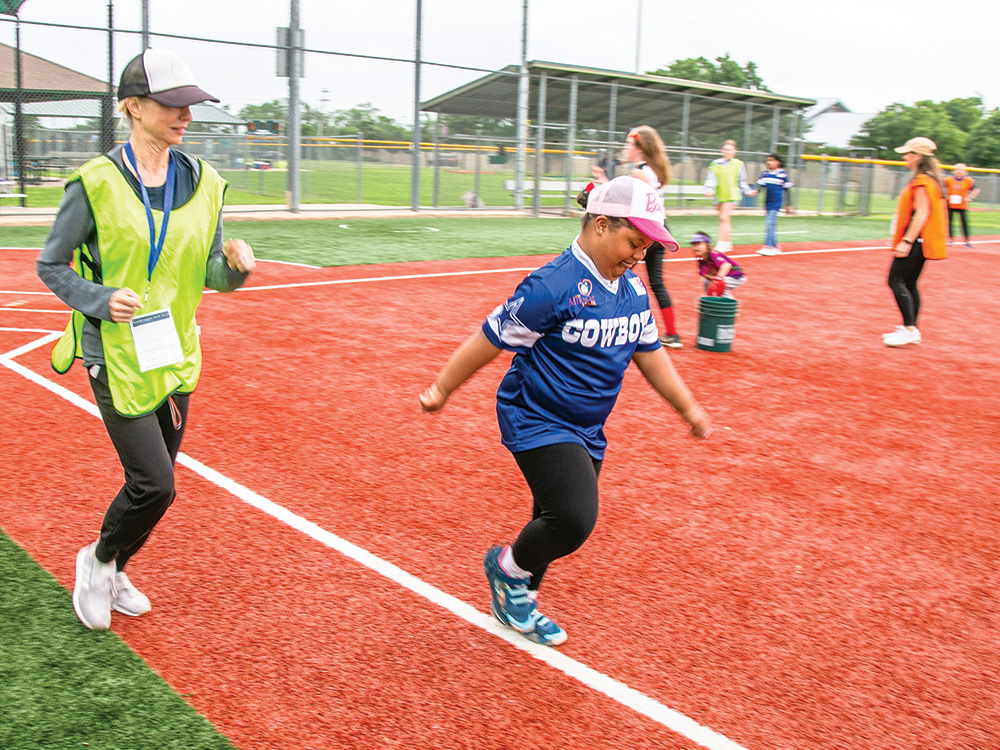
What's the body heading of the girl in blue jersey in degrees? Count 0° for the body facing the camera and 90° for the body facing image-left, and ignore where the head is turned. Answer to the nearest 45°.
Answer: approximately 315°

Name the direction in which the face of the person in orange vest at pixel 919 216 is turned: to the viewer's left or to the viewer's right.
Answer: to the viewer's left

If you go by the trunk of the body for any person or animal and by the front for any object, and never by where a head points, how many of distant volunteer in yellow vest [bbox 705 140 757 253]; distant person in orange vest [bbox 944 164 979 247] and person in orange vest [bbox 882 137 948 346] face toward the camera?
2

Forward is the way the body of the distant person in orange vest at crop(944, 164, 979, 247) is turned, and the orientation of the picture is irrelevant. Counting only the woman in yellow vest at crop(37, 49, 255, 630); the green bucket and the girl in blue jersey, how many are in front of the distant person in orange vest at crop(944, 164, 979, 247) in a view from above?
3

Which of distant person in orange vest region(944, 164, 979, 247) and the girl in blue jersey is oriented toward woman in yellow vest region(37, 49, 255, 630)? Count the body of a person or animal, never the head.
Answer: the distant person in orange vest

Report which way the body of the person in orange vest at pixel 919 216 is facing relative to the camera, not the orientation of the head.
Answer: to the viewer's left

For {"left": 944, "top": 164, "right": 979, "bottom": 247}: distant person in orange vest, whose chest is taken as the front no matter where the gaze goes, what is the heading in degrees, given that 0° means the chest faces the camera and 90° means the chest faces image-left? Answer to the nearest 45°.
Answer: approximately 0°
